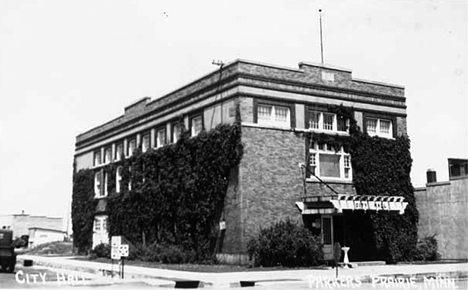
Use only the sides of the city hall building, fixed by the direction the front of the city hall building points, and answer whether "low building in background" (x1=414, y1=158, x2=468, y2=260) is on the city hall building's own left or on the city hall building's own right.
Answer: on the city hall building's own left

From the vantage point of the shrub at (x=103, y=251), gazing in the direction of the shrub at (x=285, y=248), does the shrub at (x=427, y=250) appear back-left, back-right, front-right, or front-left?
front-left

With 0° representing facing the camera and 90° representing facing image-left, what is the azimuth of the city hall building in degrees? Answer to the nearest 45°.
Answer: approximately 315°

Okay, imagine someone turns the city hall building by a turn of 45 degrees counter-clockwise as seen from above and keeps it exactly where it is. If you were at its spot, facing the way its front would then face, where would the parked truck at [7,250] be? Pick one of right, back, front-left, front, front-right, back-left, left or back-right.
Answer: back-right

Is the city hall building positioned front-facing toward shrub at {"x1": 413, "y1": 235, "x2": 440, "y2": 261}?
no

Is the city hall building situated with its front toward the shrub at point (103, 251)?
no

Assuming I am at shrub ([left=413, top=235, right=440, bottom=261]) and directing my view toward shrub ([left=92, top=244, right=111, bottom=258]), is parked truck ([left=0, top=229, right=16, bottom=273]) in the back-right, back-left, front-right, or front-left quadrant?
front-left
